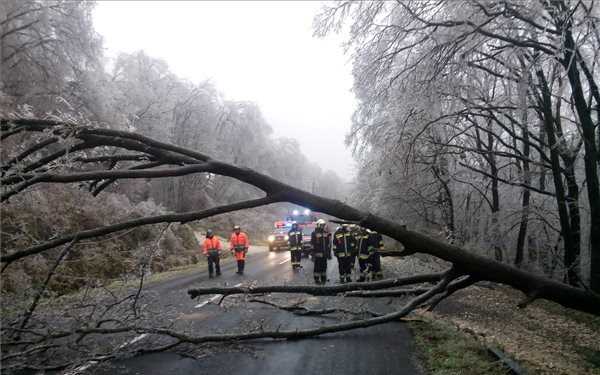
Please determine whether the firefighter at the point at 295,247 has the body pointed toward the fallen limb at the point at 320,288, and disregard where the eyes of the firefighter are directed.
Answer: yes

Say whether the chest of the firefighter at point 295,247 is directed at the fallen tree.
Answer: yes

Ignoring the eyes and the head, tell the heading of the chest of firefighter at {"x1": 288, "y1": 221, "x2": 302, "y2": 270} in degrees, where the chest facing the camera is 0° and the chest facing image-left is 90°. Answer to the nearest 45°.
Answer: approximately 0°

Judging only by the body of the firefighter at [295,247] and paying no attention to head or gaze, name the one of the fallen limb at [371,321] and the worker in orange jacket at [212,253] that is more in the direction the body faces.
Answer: the fallen limb

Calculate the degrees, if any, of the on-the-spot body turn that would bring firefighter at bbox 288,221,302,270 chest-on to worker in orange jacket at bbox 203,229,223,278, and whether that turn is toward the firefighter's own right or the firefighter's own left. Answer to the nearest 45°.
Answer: approximately 90° to the firefighter's own right

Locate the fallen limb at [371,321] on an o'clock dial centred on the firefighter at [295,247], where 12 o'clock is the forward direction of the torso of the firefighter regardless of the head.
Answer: The fallen limb is roughly at 12 o'clock from the firefighter.

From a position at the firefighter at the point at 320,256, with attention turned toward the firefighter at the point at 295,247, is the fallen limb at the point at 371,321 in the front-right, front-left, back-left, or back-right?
back-left

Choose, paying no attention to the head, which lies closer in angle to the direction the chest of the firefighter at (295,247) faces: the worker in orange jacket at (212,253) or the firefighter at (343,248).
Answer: the firefighter

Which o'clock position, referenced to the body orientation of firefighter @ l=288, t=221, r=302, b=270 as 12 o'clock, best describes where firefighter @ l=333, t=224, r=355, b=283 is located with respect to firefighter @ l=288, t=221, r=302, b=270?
firefighter @ l=333, t=224, r=355, b=283 is roughly at 11 o'clock from firefighter @ l=288, t=221, r=302, b=270.
